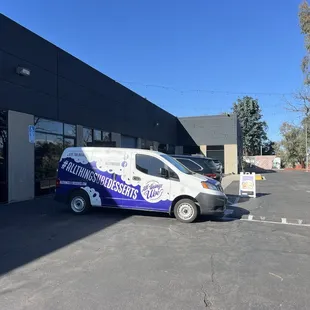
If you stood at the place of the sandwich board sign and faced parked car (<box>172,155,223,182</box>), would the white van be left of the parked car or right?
left

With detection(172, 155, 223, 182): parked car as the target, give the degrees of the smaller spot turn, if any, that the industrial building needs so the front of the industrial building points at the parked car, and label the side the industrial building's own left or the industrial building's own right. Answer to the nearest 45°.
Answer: approximately 45° to the industrial building's own left

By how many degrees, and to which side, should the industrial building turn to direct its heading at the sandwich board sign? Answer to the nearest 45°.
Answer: approximately 45° to its left

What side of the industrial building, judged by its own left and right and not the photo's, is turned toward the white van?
front

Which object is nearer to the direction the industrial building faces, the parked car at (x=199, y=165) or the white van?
the white van

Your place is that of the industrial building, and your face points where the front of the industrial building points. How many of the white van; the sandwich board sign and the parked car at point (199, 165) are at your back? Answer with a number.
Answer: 0

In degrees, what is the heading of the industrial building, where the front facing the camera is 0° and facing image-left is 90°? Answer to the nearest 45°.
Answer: approximately 315°
